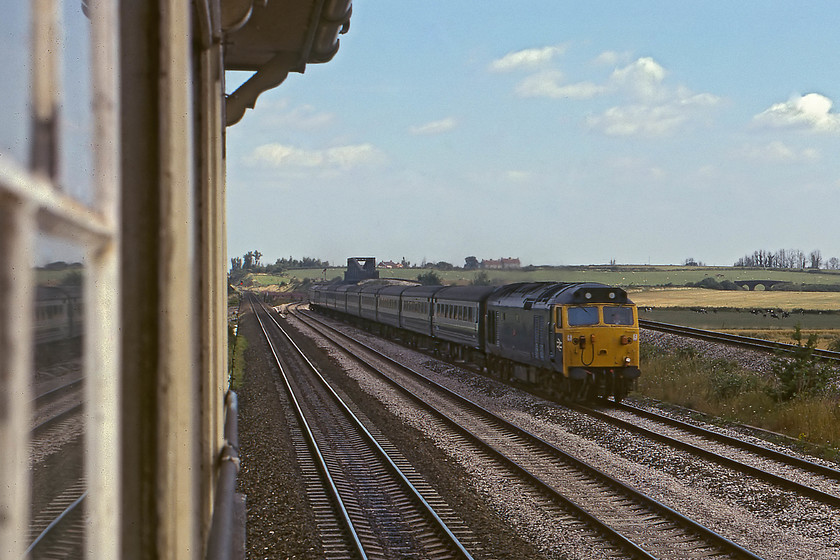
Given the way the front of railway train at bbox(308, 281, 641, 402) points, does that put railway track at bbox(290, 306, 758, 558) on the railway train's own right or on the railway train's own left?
on the railway train's own right

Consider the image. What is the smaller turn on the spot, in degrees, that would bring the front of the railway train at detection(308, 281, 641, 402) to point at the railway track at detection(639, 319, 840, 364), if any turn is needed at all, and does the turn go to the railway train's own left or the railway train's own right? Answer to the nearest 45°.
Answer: approximately 90° to the railway train's own left

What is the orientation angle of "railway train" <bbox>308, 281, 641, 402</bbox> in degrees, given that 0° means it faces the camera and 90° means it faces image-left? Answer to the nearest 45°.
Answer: approximately 315°

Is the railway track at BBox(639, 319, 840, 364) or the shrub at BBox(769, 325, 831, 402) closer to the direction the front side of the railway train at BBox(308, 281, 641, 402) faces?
the shrub

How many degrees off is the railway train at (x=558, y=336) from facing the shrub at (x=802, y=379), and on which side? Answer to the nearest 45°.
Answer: approximately 45° to its left

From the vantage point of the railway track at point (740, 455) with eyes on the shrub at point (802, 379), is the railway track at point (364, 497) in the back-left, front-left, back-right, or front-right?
back-left

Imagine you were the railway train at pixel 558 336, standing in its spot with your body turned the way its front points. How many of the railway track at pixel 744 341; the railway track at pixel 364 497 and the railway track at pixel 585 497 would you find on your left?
1

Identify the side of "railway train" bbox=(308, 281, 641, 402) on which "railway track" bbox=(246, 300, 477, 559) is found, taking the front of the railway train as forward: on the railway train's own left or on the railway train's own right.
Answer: on the railway train's own right
